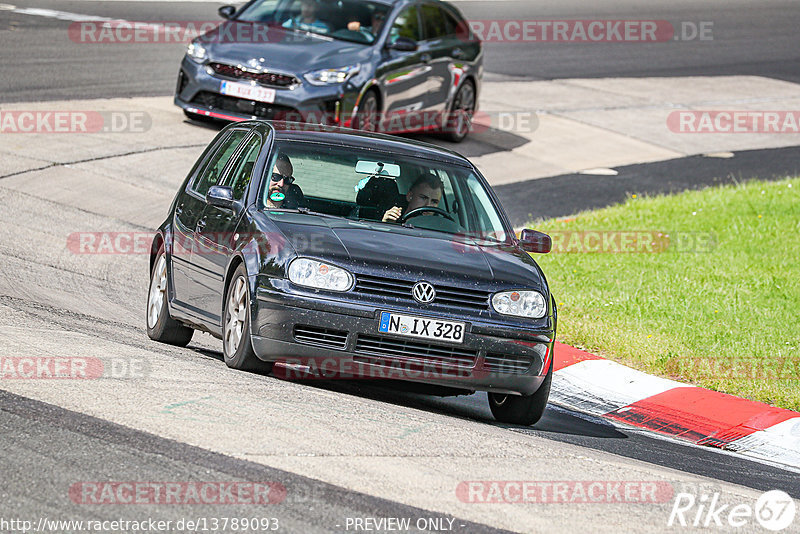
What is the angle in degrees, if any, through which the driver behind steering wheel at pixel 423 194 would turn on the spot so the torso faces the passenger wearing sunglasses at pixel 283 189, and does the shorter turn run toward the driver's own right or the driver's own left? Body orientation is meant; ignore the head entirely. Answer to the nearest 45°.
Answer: approximately 135° to the driver's own right

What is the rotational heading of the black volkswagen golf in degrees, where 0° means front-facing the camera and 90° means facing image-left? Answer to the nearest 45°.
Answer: approximately 315°

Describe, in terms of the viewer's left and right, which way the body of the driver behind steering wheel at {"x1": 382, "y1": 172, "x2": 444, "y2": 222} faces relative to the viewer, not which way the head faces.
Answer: facing the viewer and to the right of the viewer
